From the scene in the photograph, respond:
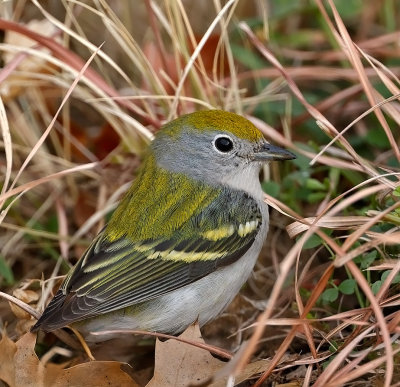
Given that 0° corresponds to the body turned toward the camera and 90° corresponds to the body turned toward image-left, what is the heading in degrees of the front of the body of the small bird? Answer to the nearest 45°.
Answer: approximately 270°

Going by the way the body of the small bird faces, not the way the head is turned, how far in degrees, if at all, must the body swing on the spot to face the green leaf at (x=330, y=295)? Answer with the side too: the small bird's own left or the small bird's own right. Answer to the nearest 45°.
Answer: approximately 45° to the small bird's own right

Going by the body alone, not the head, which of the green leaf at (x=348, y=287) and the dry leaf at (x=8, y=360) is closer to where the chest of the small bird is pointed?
the green leaf

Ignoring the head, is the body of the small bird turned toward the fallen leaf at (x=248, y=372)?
no

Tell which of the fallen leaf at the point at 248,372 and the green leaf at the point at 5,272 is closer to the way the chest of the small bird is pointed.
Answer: the fallen leaf

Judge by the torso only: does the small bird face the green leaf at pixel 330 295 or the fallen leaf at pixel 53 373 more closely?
the green leaf

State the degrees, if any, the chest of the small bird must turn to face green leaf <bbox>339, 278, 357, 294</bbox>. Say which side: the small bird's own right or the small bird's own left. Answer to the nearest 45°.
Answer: approximately 45° to the small bird's own right

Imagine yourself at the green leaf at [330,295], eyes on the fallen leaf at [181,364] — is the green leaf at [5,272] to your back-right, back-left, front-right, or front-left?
front-right

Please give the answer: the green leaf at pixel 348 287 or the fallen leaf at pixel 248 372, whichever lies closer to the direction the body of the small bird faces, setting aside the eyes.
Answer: the green leaf

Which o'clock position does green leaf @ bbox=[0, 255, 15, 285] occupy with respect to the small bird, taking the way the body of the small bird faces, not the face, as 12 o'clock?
The green leaf is roughly at 7 o'clock from the small bird.

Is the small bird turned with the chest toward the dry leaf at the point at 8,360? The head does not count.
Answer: no

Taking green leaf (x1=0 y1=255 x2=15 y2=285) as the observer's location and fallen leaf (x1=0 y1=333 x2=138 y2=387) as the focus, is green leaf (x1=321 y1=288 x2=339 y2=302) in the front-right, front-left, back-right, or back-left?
front-left

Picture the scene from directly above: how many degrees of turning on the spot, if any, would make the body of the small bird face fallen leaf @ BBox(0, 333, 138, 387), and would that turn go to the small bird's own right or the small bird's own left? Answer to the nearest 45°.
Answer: approximately 135° to the small bird's own right
